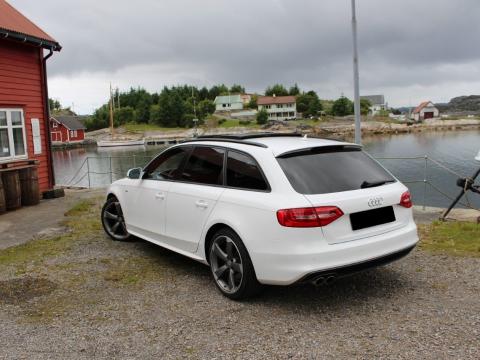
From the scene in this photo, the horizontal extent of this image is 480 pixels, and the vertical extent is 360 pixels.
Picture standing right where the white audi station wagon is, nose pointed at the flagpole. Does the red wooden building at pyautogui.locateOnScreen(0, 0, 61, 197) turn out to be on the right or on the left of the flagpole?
left

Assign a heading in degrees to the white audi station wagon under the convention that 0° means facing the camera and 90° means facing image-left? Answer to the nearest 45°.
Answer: approximately 135°

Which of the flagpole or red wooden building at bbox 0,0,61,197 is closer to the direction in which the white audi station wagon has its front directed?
the red wooden building

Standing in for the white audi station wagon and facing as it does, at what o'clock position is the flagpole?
The flagpole is roughly at 2 o'clock from the white audi station wagon.

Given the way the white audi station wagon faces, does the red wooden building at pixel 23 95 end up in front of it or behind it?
in front

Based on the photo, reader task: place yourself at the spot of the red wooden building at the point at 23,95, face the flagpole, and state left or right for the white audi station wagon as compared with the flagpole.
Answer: right
